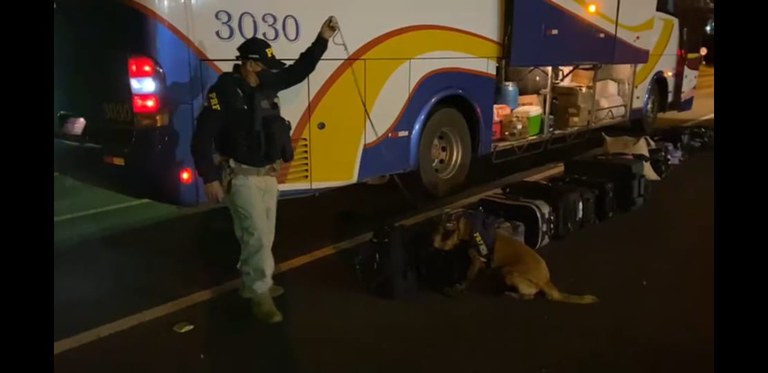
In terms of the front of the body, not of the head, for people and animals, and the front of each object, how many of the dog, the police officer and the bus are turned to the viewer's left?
1

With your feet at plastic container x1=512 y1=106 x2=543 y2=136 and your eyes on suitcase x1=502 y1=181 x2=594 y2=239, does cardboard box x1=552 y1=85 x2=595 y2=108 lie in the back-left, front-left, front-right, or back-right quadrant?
back-left

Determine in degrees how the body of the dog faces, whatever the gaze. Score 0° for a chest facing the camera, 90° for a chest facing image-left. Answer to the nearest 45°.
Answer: approximately 90°

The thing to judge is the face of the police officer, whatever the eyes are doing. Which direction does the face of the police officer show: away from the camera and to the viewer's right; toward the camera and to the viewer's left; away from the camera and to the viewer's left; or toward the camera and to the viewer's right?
toward the camera and to the viewer's right

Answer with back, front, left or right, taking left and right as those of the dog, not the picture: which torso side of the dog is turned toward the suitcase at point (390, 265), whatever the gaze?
front

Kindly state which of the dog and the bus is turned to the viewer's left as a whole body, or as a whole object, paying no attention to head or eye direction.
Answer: the dog

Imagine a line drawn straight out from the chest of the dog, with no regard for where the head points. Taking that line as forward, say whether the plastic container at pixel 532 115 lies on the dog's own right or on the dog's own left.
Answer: on the dog's own right

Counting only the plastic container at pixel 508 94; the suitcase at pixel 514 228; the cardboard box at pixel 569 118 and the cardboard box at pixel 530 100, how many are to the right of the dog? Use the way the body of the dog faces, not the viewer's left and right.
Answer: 4

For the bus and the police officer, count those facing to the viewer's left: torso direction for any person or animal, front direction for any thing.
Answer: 0

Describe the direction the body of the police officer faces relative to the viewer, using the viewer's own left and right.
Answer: facing the viewer and to the right of the viewer

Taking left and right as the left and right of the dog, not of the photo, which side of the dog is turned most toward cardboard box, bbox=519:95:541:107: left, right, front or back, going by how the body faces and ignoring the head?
right

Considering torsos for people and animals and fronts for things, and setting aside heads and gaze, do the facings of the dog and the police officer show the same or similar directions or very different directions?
very different directions
